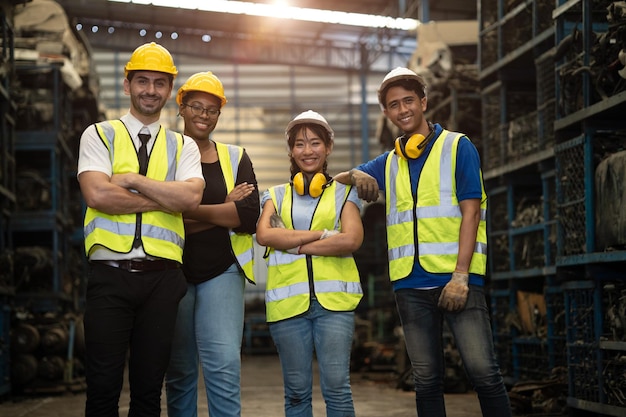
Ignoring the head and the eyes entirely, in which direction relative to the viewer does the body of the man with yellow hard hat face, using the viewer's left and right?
facing the viewer

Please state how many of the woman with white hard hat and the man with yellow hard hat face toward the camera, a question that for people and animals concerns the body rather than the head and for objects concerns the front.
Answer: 2

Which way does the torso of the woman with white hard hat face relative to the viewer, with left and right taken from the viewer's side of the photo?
facing the viewer

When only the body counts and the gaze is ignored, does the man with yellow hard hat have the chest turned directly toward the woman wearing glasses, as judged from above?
no

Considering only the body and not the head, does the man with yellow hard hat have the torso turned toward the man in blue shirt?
no

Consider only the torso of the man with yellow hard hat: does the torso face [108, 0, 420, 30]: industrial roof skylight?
no

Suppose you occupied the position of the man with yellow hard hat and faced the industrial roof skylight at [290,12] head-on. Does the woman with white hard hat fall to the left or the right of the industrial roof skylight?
right

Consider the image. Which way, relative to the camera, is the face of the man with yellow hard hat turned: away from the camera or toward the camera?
toward the camera

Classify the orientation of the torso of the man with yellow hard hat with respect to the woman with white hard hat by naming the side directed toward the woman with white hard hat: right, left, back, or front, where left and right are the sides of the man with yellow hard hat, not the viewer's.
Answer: left

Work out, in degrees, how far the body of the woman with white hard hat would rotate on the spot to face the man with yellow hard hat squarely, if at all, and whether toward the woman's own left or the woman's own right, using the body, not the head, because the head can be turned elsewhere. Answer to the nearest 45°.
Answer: approximately 45° to the woman's own right

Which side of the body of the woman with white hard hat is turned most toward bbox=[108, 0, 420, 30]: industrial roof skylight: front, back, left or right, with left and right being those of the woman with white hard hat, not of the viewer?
back

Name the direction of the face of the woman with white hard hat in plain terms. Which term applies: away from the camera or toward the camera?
toward the camera

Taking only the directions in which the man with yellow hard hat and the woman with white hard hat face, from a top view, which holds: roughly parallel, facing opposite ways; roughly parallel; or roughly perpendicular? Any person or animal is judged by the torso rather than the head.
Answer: roughly parallel

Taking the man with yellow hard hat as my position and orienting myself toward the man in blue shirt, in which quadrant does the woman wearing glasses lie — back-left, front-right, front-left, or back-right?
front-left

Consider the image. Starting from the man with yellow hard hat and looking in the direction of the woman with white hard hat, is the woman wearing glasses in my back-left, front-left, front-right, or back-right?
front-left

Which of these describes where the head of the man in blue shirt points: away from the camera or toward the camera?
toward the camera
